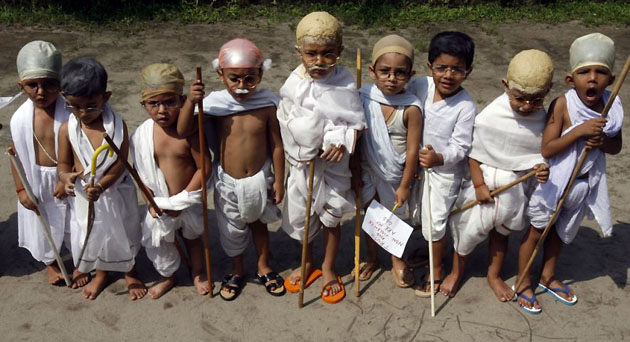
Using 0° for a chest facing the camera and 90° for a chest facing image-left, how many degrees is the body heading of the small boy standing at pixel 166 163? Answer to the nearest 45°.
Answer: approximately 0°

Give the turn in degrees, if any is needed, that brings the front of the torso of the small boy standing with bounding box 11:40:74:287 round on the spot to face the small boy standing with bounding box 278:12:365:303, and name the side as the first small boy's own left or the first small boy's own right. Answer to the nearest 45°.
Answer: approximately 45° to the first small boy's own left

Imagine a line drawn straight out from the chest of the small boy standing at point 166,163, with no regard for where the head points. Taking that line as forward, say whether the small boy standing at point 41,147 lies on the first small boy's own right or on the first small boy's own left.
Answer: on the first small boy's own right

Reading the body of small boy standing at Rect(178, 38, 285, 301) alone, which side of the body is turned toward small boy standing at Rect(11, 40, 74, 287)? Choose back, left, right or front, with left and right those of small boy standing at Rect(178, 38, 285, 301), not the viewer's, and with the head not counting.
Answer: right

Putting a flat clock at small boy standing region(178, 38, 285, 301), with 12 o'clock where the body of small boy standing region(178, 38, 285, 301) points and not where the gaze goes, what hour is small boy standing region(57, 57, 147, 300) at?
small boy standing region(57, 57, 147, 300) is roughly at 3 o'clock from small boy standing region(178, 38, 285, 301).

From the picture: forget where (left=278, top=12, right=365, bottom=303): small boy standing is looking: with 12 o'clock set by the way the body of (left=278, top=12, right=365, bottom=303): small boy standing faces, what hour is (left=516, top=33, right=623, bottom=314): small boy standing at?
(left=516, top=33, right=623, bottom=314): small boy standing is roughly at 9 o'clock from (left=278, top=12, right=365, bottom=303): small boy standing.

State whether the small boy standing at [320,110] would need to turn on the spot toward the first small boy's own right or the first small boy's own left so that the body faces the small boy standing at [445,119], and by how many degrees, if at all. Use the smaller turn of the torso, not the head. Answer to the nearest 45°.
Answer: approximately 90° to the first small boy's own left

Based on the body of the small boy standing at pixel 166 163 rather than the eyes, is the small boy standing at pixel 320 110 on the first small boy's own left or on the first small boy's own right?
on the first small boy's own left

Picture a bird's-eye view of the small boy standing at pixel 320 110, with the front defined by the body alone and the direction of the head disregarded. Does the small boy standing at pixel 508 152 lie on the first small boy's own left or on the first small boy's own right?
on the first small boy's own left
